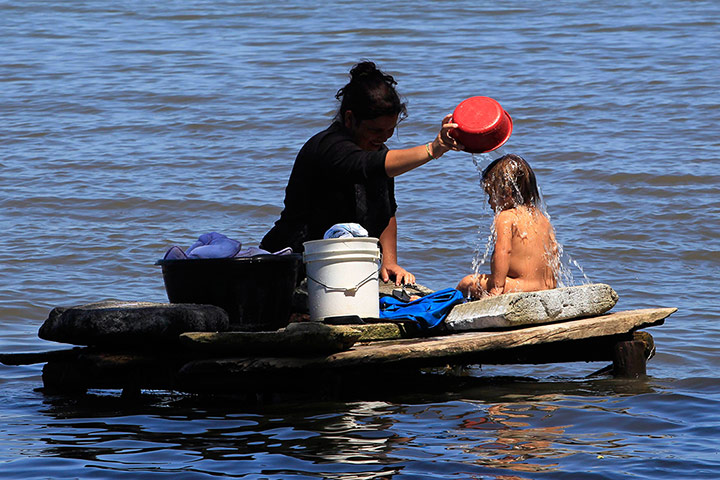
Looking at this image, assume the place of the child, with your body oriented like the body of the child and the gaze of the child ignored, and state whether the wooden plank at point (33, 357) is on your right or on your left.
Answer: on your left

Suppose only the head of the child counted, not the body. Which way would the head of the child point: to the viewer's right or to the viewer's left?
to the viewer's left

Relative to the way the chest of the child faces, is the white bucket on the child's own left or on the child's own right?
on the child's own left

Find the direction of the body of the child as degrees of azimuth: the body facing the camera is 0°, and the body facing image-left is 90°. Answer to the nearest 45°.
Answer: approximately 135°

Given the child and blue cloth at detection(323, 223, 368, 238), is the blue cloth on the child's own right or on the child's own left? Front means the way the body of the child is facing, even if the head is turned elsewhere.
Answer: on the child's own left

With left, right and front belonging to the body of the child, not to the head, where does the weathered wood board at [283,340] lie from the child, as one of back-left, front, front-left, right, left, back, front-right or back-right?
left

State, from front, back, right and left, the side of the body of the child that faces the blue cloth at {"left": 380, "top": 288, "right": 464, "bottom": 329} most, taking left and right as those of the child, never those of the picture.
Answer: left
